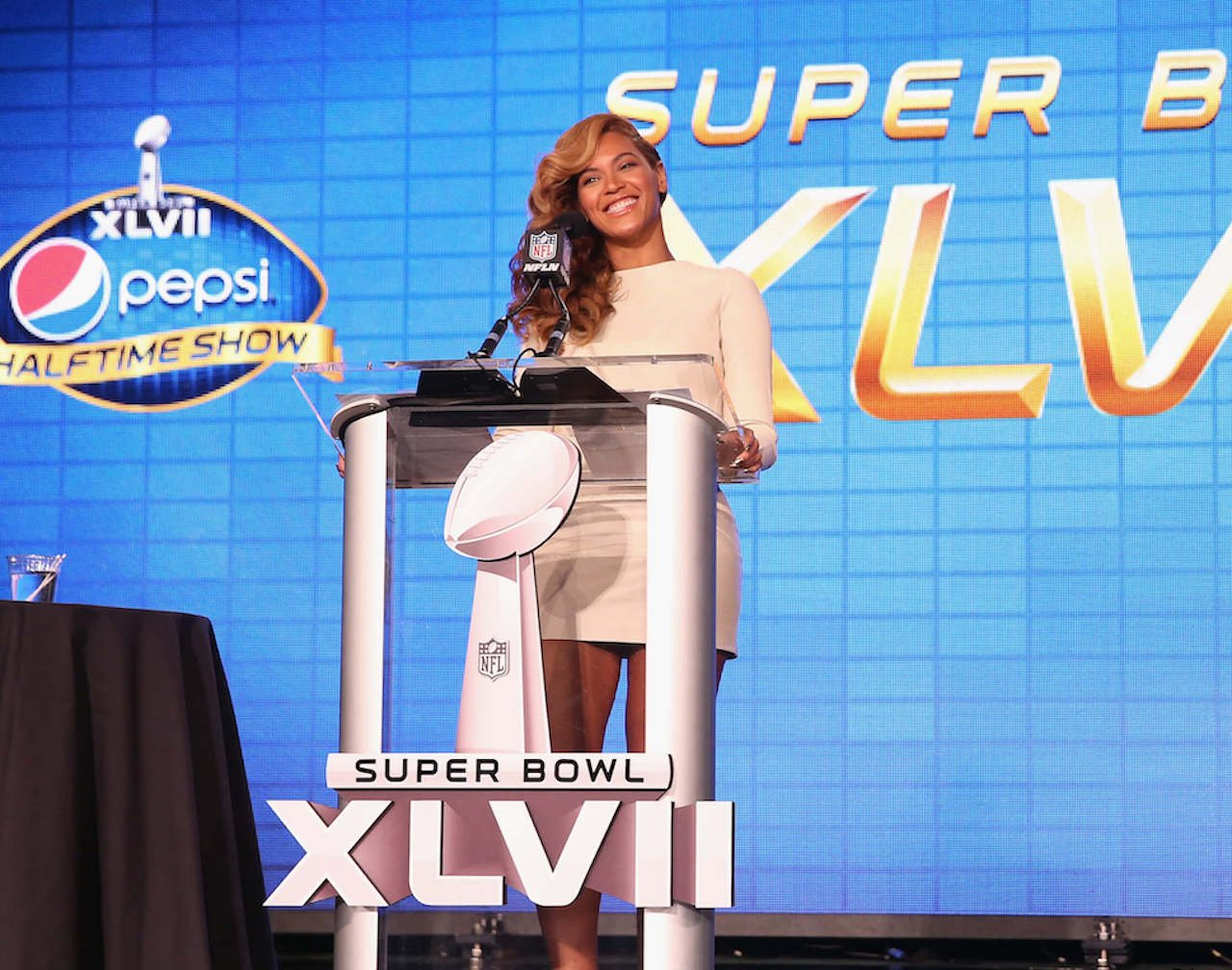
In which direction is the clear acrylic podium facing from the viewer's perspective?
toward the camera

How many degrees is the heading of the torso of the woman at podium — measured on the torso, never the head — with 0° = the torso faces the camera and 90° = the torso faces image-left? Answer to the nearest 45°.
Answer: approximately 45°

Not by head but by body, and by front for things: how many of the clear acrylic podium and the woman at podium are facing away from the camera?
0
